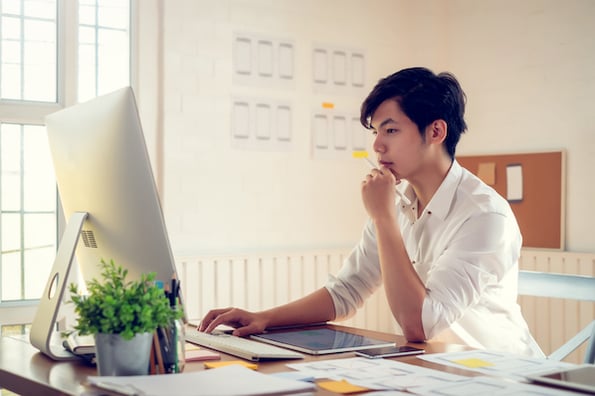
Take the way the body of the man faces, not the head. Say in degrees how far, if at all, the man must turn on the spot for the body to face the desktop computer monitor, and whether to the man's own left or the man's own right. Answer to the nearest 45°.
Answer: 0° — they already face it

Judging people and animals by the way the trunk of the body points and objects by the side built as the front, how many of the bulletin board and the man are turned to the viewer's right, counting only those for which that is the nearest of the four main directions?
0

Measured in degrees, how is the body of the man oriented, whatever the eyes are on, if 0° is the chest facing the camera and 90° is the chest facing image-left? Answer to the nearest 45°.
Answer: approximately 45°

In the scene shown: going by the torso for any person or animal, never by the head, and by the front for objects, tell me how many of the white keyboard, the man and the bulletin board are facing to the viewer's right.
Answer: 1

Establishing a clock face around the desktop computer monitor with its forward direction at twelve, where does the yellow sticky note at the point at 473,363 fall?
The yellow sticky note is roughly at 2 o'clock from the desktop computer monitor.

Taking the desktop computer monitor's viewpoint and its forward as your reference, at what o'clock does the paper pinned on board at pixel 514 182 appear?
The paper pinned on board is roughly at 12 o'clock from the desktop computer monitor.

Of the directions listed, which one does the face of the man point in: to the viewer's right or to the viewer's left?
to the viewer's left

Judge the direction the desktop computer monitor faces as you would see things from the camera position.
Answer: facing away from the viewer and to the right of the viewer

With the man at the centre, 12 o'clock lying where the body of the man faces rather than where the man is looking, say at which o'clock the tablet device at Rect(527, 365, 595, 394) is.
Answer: The tablet device is roughly at 10 o'clock from the man.

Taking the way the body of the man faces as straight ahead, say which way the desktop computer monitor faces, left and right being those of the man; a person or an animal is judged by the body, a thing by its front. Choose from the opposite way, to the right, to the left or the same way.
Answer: the opposite way

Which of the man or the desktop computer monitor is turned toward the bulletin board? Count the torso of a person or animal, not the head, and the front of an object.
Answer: the desktop computer monitor

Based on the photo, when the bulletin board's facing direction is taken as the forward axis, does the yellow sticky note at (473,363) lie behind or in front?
in front
